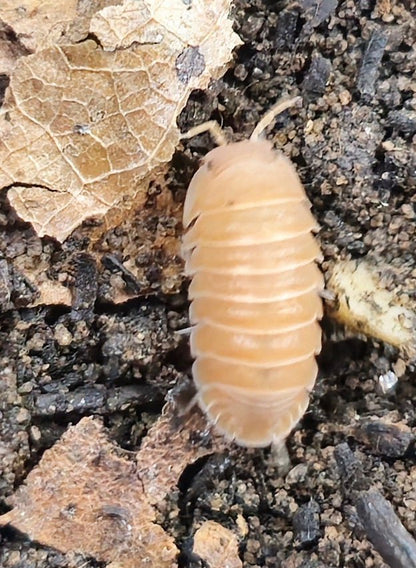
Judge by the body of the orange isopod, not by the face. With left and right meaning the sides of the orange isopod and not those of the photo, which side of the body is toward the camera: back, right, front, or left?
back

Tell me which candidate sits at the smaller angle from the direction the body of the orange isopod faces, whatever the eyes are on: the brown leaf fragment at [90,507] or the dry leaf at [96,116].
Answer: the dry leaf

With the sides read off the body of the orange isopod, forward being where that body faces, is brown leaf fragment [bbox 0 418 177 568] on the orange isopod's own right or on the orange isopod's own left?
on the orange isopod's own left
